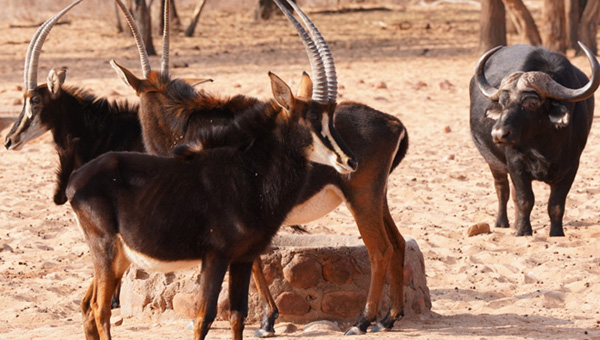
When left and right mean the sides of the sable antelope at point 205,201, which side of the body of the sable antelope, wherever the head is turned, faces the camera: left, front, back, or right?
right

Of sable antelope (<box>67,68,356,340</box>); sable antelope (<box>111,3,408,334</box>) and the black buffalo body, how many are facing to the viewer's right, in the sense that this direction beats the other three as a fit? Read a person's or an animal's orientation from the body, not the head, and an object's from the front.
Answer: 1

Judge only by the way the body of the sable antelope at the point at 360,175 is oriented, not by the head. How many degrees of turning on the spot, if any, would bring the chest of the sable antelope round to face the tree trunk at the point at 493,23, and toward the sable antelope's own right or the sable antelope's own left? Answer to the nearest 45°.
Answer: approximately 90° to the sable antelope's own right

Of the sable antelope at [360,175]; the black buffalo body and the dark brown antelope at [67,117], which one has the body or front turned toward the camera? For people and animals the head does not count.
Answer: the black buffalo body

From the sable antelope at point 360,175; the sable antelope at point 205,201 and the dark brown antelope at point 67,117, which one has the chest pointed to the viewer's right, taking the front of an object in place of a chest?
the sable antelope at point 205,201

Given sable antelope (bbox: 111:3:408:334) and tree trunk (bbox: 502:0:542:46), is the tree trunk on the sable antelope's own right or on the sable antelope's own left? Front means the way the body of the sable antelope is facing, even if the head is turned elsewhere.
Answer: on the sable antelope's own right

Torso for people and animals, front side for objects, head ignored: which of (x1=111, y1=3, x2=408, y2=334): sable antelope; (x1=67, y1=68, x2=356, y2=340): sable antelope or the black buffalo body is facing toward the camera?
the black buffalo body

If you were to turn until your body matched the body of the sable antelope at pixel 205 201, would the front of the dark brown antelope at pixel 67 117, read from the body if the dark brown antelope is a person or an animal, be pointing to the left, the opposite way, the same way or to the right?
the opposite way

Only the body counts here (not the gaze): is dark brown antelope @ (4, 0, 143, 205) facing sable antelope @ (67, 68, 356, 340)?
no

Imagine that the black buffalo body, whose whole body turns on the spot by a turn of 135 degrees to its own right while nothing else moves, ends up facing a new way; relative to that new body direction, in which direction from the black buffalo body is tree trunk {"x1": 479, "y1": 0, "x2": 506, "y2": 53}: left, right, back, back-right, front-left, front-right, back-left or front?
front-right

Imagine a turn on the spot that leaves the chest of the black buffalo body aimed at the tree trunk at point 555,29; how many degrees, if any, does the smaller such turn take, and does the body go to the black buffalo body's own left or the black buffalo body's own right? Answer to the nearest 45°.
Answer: approximately 180°

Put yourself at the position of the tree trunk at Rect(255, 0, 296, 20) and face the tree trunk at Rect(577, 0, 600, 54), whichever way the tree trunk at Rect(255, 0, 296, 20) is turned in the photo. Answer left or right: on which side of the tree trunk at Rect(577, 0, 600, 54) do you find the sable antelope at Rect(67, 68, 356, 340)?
right

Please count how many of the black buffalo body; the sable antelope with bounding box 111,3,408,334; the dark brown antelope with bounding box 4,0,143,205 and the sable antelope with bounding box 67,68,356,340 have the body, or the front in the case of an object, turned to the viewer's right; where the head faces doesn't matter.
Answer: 1

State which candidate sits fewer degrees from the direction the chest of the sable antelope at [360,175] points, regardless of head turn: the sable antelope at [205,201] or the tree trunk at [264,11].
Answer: the sable antelope

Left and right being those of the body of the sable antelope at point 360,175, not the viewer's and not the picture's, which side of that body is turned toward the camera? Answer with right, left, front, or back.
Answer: left

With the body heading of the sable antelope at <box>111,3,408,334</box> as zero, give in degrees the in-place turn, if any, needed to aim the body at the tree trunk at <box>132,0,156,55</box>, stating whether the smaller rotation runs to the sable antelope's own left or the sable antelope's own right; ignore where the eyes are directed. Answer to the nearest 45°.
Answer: approximately 90° to the sable antelope's own right

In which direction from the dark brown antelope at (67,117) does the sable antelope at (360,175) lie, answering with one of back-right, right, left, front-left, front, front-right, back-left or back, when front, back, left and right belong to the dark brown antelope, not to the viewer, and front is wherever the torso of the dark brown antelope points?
back-left

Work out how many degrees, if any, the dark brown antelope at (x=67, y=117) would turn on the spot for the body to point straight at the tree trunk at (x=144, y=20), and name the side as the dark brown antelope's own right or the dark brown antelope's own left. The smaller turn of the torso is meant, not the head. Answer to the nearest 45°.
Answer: approximately 90° to the dark brown antelope's own right

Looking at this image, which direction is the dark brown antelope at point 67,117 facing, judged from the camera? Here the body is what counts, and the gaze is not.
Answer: to the viewer's left

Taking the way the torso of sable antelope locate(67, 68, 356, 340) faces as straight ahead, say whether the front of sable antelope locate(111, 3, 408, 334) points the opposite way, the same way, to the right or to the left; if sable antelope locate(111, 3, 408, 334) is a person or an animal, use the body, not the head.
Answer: the opposite way

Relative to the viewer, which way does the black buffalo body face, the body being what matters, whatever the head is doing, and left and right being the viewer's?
facing the viewer

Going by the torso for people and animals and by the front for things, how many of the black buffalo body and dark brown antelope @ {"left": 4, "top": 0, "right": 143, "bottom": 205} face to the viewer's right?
0
